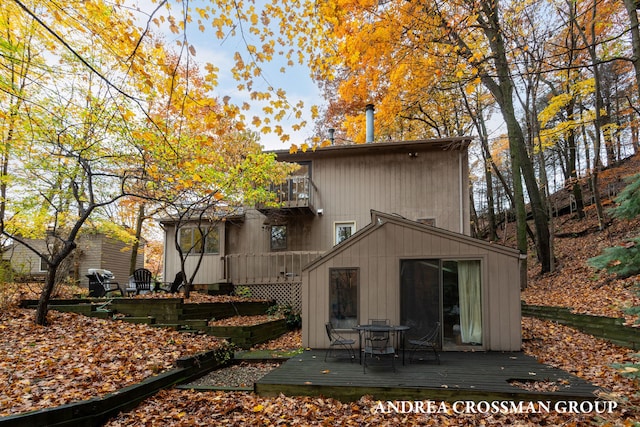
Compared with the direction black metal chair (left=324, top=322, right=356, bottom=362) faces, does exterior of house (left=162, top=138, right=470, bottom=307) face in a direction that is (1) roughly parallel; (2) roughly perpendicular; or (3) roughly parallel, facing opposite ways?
roughly perpendicular

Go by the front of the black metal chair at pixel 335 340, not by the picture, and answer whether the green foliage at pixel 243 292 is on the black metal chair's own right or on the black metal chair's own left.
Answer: on the black metal chair's own left

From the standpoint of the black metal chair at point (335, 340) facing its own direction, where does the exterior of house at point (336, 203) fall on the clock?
The exterior of house is roughly at 9 o'clock from the black metal chair.

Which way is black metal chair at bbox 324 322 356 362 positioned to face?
to the viewer's right

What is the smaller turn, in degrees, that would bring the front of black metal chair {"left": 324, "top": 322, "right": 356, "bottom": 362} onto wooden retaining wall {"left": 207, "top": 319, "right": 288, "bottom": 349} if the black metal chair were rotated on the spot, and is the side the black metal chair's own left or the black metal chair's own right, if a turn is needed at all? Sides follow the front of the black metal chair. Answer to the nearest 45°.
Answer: approximately 135° to the black metal chair's own left

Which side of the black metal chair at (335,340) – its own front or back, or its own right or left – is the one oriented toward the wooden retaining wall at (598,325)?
front
